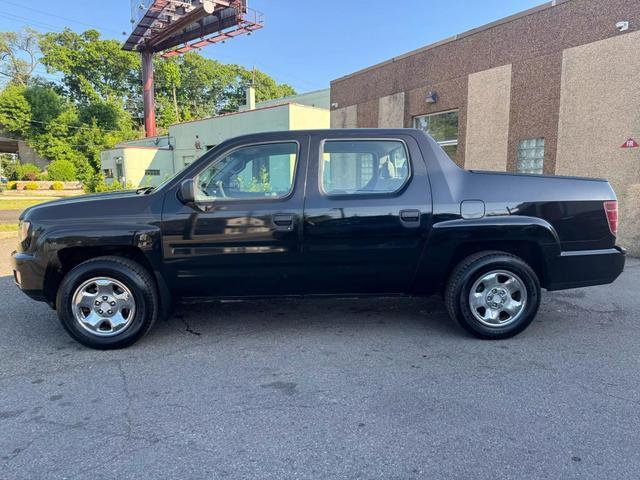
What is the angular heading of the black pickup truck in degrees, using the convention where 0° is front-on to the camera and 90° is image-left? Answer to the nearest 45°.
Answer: approximately 90°

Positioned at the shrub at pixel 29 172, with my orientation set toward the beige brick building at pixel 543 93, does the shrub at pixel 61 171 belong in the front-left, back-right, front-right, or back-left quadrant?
front-left

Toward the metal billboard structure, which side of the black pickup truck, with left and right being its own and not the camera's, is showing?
right

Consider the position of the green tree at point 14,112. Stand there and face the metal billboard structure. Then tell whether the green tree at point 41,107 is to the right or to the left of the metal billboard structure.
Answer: left

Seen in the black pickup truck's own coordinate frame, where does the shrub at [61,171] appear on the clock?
The shrub is roughly at 2 o'clock from the black pickup truck.

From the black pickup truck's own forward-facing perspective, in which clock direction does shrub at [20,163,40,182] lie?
The shrub is roughly at 2 o'clock from the black pickup truck.

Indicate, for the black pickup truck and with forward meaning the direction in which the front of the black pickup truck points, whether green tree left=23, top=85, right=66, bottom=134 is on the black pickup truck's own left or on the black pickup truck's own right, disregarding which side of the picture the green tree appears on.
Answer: on the black pickup truck's own right

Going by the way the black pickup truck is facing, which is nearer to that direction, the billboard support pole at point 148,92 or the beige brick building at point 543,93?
the billboard support pole

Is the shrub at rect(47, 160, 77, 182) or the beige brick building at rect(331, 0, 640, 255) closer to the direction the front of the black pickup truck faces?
the shrub

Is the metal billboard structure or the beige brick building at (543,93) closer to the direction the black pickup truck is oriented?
the metal billboard structure

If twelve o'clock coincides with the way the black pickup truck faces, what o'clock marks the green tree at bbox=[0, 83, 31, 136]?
The green tree is roughly at 2 o'clock from the black pickup truck.

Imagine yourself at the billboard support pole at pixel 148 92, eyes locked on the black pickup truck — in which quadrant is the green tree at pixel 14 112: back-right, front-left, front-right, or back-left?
back-right

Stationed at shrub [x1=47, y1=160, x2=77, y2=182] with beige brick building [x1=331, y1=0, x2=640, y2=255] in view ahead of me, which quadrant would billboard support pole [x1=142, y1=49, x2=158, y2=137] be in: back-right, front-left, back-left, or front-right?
front-left
